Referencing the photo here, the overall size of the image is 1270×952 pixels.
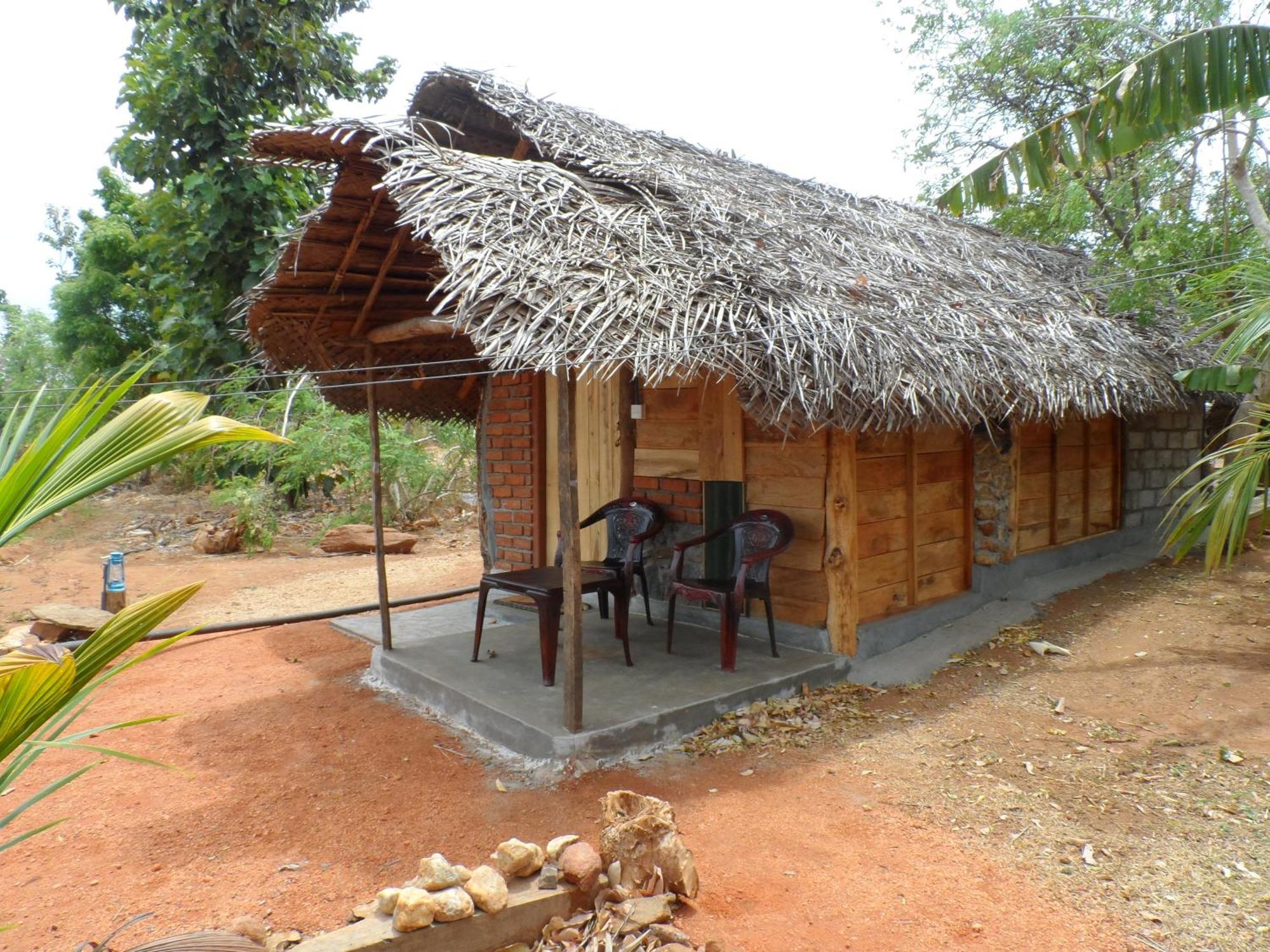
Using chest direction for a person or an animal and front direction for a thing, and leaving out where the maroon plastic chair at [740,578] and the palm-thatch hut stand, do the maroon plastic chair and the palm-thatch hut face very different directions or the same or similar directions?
same or similar directions

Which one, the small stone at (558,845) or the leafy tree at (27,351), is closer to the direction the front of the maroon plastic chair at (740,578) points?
the small stone

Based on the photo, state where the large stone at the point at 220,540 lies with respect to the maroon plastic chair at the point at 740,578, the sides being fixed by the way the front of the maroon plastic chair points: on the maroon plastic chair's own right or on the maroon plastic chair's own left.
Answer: on the maroon plastic chair's own right

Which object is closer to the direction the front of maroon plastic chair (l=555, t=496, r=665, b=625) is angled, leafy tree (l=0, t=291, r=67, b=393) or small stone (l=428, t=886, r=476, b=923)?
the small stone

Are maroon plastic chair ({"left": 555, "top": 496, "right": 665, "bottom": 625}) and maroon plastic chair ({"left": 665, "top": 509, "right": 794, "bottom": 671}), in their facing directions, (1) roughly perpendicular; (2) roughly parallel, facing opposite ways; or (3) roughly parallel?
roughly parallel

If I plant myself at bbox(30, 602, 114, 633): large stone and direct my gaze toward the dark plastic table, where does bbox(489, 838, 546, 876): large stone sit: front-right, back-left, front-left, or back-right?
front-right

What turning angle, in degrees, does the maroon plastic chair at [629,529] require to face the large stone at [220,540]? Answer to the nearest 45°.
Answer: approximately 90° to its right

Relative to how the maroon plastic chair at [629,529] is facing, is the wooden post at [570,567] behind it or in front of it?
in front

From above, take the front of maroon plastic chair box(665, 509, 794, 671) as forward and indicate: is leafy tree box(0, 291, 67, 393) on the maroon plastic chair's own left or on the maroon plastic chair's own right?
on the maroon plastic chair's own right

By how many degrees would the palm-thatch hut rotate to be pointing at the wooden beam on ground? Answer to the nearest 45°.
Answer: approximately 45° to its left

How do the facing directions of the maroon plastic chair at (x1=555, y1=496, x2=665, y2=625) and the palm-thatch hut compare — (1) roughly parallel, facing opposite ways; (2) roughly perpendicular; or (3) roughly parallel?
roughly parallel

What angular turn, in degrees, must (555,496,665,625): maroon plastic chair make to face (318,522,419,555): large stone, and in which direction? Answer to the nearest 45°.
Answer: approximately 90° to its right

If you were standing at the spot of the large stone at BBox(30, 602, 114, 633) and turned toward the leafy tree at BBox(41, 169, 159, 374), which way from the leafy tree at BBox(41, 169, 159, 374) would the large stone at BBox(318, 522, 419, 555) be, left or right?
right

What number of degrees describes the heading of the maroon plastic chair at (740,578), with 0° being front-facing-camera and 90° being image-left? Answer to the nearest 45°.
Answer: approximately 45°

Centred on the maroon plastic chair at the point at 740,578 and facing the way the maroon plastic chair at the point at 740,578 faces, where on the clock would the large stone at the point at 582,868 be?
The large stone is roughly at 11 o'clock from the maroon plastic chair.

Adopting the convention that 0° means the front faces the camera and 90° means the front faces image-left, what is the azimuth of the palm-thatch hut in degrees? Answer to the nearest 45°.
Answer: approximately 45°

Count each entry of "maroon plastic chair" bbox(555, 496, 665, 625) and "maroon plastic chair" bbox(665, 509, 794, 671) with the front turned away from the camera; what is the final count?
0

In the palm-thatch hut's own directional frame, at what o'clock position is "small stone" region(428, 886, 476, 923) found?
The small stone is roughly at 11 o'clock from the palm-thatch hut.

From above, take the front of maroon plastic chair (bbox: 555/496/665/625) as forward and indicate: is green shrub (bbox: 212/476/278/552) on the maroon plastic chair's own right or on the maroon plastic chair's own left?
on the maroon plastic chair's own right

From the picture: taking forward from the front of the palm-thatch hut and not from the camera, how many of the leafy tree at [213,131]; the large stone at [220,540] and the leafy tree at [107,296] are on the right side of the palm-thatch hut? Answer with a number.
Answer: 3
